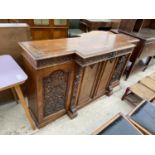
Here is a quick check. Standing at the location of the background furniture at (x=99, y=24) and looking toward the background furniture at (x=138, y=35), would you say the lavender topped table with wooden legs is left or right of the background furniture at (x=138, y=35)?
right

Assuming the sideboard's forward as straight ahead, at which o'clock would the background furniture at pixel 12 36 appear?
The background furniture is roughly at 5 o'clock from the sideboard.

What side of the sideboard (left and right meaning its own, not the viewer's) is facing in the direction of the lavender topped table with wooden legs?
right

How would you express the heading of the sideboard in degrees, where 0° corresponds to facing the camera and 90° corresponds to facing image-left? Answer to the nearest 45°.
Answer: approximately 315°

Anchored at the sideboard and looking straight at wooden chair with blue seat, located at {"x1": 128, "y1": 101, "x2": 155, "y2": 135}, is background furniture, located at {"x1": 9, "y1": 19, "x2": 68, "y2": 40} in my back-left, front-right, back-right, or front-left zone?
back-left

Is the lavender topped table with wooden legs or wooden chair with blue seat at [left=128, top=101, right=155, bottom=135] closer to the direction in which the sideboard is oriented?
the wooden chair with blue seat

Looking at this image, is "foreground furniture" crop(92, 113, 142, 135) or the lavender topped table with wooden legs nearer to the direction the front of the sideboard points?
the foreground furniture

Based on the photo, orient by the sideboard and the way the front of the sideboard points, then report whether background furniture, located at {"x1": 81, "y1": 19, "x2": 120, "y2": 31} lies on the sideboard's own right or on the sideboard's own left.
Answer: on the sideboard's own left

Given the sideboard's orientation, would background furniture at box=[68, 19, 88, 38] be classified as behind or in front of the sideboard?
behind

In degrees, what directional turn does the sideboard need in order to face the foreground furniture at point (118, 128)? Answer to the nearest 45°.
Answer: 0° — it already faces it

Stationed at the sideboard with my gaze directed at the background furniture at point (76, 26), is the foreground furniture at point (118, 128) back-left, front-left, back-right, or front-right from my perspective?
back-right

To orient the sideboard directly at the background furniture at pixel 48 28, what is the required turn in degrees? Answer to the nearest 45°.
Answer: approximately 135° to its left

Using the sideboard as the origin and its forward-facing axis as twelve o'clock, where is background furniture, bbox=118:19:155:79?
The background furniture is roughly at 9 o'clock from the sideboard.
